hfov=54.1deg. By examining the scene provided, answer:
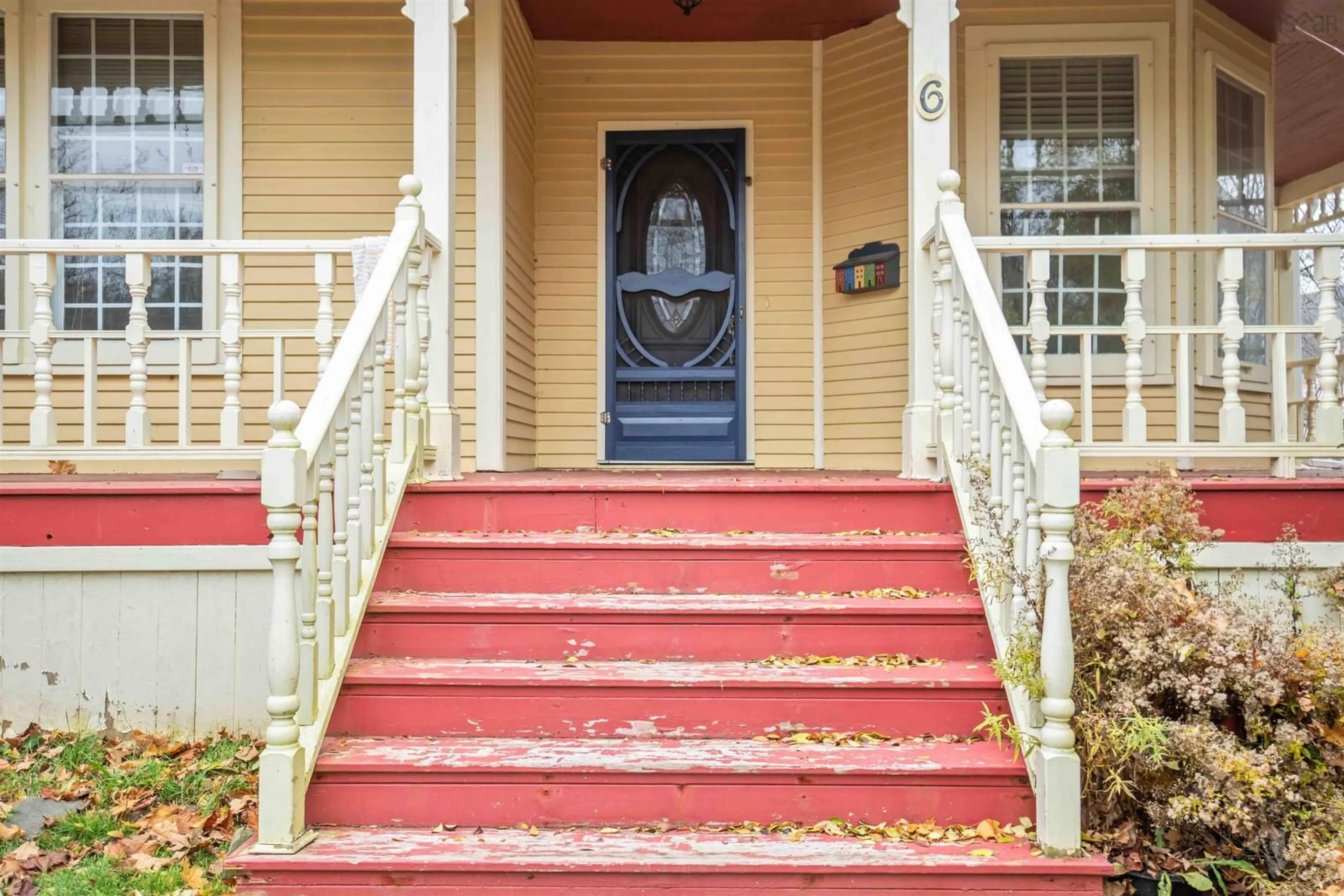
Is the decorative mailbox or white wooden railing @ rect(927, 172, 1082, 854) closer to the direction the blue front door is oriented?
the white wooden railing

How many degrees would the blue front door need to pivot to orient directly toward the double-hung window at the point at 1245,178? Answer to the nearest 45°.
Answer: approximately 90° to its left

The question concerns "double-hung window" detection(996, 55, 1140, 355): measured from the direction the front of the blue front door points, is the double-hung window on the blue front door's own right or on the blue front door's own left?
on the blue front door's own left

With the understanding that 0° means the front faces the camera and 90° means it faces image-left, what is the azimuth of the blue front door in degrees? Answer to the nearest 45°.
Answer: approximately 0°

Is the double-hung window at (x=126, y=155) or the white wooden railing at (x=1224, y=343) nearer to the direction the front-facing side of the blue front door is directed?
the white wooden railing

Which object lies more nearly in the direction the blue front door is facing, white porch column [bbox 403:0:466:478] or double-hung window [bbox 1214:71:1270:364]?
the white porch column

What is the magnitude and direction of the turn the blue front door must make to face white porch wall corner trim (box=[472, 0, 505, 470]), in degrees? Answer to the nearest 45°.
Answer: approximately 45° to its right
